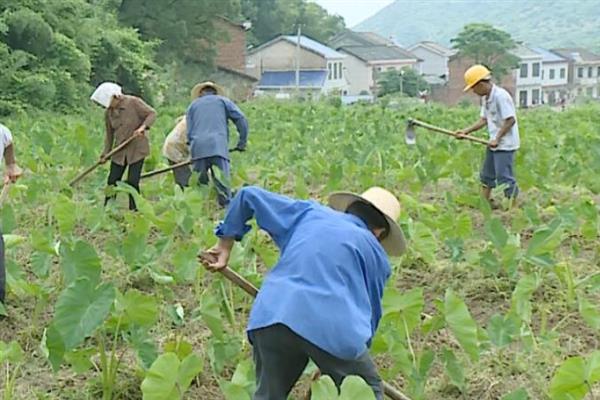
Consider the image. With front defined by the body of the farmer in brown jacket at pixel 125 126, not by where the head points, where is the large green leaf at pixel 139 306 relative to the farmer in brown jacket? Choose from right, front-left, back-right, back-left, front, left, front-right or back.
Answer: front-left

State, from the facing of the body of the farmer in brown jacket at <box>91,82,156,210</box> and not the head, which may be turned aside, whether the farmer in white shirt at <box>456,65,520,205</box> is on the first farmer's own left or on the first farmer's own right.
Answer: on the first farmer's own left

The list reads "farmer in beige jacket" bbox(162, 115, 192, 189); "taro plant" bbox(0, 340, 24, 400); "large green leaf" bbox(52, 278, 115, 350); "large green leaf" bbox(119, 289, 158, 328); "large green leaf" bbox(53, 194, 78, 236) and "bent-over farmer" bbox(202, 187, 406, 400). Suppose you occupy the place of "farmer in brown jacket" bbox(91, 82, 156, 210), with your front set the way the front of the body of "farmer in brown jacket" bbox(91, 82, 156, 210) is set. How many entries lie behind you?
1

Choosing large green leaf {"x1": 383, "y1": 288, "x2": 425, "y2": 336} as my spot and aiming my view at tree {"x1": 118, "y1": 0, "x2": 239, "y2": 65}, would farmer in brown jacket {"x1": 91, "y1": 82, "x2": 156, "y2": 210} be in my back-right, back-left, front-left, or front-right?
front-left

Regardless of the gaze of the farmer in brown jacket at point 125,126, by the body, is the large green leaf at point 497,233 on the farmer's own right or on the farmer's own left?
on the farmer's own left

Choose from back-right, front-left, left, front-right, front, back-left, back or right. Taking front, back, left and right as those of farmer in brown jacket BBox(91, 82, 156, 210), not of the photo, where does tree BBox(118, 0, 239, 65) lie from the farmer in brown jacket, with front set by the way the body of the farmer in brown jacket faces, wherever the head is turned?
back-right

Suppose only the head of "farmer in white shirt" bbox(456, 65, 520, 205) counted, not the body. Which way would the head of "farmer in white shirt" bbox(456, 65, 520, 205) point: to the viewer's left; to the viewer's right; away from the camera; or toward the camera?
to the viewer's left

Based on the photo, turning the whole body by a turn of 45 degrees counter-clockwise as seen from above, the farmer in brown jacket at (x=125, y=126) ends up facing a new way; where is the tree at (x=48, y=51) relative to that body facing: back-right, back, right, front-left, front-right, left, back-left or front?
back

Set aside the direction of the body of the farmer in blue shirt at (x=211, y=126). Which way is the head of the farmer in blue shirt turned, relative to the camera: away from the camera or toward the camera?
away from the camera

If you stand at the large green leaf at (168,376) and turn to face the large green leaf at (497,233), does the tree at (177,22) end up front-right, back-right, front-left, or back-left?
front-left

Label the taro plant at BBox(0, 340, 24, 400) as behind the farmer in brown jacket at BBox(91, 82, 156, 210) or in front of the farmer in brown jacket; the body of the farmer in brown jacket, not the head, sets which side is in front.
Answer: in front
